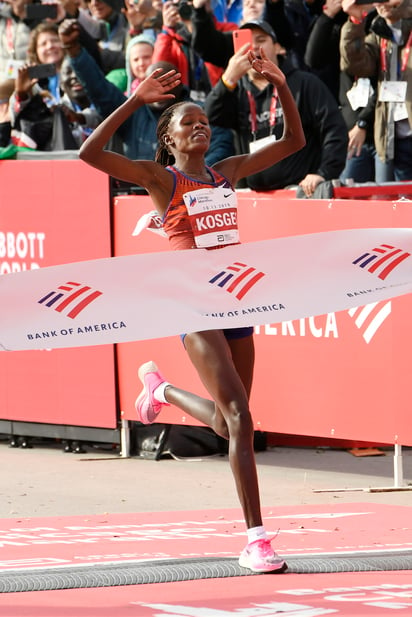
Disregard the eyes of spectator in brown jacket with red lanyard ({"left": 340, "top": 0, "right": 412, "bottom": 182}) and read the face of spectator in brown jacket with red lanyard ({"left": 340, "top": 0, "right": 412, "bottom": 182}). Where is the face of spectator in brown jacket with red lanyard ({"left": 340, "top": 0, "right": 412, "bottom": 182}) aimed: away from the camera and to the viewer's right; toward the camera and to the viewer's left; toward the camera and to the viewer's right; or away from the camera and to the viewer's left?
toward the camera and to the viewer's left

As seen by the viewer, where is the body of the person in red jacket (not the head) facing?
toward the camera

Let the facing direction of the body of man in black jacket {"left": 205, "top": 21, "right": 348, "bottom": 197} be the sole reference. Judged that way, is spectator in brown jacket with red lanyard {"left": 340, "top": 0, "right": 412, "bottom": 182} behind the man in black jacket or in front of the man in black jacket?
behind

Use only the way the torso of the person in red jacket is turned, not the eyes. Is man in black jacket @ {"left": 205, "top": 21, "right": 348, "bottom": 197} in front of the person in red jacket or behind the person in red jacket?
in front

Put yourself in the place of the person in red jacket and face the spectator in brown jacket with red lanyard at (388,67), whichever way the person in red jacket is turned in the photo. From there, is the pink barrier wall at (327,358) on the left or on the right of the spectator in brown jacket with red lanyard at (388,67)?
right

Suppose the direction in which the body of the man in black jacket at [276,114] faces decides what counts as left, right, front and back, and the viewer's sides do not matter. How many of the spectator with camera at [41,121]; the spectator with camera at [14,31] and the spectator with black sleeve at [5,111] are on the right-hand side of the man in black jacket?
3

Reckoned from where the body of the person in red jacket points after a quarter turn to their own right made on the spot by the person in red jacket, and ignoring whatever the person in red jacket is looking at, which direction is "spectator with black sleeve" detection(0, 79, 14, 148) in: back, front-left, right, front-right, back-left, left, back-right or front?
front

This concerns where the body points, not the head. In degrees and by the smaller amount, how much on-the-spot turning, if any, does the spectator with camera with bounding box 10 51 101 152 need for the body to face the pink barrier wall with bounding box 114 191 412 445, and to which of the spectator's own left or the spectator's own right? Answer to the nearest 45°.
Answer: approximately 45° to the spectator's own left

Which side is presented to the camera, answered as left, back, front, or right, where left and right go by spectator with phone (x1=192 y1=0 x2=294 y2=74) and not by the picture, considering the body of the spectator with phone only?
front

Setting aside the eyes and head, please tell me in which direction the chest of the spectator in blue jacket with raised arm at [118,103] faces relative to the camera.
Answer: toward the camera

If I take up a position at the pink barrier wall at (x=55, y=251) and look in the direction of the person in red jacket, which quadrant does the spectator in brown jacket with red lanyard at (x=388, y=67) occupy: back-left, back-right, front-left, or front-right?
front-right
